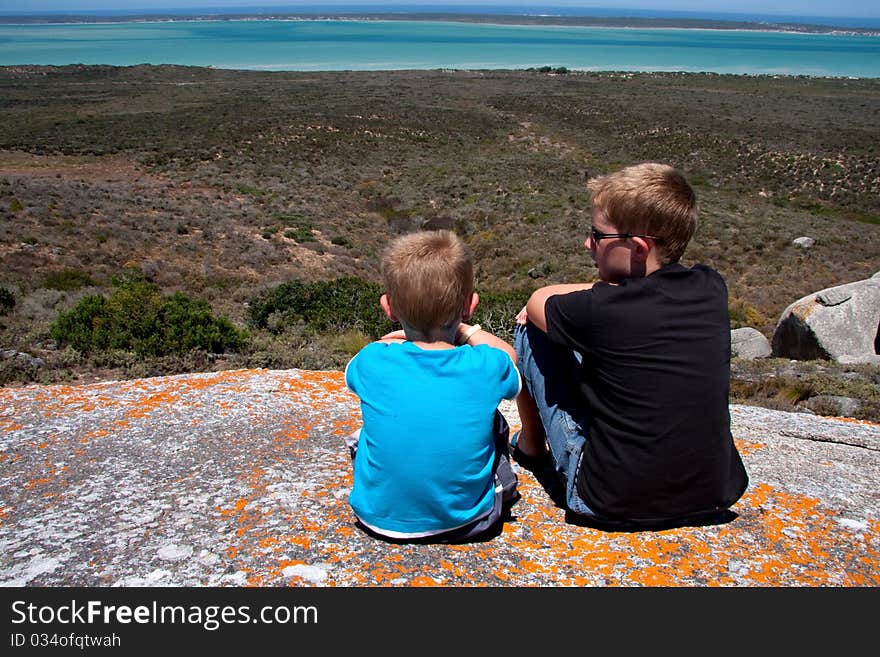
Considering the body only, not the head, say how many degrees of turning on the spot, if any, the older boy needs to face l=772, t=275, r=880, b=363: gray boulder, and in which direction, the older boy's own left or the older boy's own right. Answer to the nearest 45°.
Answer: approximately 45° to the older boy's own right

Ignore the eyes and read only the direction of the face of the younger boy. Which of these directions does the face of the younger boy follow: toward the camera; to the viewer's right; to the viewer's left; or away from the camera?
away from the camera

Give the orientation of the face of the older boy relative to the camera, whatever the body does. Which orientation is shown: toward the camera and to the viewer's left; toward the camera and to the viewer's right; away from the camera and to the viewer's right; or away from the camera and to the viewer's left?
away from the camera and to the viewer's left

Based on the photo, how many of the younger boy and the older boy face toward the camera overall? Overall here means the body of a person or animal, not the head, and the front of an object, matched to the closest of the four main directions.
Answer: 0

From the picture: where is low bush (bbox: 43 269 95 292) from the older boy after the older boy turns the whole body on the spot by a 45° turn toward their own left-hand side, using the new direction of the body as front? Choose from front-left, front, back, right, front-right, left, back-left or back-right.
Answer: front-right

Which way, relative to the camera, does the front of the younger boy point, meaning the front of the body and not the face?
away from the camera

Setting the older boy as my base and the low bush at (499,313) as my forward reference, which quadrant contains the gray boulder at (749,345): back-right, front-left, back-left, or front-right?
front-right

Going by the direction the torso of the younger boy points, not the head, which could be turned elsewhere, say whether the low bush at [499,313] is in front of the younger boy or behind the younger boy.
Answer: in front

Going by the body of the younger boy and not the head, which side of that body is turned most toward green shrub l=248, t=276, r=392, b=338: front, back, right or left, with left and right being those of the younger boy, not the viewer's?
front

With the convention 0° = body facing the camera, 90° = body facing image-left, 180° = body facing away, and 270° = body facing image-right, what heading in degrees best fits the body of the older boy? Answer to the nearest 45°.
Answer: approximately 135°
